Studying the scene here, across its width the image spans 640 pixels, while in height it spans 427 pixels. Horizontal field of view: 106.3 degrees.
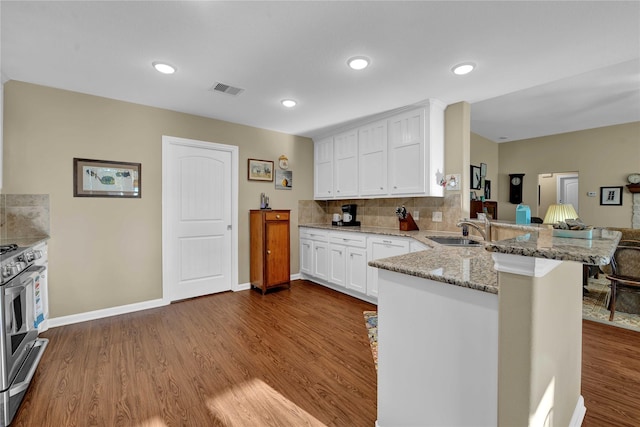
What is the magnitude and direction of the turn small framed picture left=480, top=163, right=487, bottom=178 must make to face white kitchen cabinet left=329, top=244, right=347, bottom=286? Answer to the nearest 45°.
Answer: approximately 90° to its right

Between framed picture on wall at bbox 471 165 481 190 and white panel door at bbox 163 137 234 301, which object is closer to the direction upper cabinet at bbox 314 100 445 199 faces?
the white panel door

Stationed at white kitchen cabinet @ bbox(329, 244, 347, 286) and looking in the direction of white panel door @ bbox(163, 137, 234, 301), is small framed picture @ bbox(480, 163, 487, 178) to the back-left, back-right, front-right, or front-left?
back-right

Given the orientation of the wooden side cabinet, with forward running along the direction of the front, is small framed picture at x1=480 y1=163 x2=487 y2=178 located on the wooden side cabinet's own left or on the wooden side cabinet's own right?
on the wooden side cabinet's own left

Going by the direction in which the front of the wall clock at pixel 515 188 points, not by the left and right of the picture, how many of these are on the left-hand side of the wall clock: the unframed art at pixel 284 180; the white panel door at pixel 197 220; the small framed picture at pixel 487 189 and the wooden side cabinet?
0

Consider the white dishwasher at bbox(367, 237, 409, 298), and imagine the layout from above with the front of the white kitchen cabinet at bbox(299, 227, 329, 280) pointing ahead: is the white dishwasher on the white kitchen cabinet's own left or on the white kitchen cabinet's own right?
on the white kitchen cabinet's own left

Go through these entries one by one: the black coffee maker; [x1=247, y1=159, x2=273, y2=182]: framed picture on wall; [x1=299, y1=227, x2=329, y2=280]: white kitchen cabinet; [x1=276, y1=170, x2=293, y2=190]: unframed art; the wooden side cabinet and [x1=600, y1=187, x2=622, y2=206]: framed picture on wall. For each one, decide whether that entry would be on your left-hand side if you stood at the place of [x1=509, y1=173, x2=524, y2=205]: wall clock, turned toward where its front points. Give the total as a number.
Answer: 1

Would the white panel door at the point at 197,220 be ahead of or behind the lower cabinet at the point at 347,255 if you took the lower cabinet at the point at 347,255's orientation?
ahead

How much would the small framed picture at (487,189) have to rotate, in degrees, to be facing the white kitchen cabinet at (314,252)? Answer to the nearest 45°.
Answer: approximately 90° to its right

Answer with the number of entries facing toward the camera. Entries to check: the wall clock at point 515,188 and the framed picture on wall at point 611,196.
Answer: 2

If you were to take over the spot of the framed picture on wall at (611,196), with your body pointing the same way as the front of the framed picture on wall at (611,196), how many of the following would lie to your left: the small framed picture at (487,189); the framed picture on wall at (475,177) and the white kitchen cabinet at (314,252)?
0

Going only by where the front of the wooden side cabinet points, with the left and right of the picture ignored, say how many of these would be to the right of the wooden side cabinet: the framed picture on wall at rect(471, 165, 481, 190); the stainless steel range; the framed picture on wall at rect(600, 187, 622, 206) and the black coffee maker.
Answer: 1

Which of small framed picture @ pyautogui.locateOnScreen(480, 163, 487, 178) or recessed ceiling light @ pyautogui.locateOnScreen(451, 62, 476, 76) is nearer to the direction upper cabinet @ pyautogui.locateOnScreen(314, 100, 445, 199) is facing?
the recessed ceiling light

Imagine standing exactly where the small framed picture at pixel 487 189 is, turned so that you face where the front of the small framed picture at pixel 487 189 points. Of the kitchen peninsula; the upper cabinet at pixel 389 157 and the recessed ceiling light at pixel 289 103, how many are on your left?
0

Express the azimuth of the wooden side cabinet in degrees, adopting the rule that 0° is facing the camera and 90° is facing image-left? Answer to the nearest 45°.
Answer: approximately 315°

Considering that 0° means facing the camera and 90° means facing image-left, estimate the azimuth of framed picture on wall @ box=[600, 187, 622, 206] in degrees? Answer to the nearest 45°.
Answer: approximately 0°

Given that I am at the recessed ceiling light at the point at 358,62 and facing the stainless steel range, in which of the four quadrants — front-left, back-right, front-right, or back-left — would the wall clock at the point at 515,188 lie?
back-right

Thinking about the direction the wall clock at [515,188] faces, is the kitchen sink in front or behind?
in front
